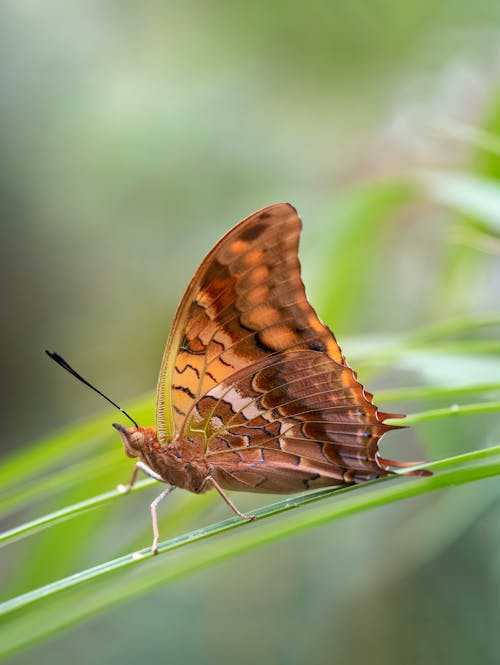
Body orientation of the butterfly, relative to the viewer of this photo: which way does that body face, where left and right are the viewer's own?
facing to the left of the viewer
